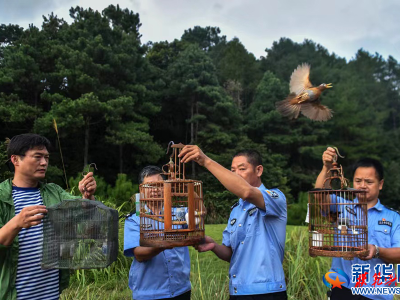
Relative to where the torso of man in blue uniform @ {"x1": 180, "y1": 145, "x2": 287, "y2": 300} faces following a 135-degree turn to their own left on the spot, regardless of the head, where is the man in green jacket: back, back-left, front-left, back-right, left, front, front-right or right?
back

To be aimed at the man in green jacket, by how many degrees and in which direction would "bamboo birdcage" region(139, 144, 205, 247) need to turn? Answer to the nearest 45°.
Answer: approximately 90° to its right

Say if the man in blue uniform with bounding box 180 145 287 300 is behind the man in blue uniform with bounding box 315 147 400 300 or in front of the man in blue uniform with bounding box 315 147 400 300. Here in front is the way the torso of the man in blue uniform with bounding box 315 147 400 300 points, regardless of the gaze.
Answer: in front

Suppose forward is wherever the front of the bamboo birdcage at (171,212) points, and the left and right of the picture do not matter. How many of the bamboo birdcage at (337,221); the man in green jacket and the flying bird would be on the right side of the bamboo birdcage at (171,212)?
1

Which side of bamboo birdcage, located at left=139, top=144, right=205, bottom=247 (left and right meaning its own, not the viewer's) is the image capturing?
front

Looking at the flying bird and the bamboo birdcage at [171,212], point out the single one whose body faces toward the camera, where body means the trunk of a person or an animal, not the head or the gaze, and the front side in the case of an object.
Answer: the bamboo birdcage

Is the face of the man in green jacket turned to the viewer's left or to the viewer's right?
to the viewer's right

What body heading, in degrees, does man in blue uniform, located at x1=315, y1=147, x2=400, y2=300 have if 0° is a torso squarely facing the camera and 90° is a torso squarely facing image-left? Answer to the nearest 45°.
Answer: approximately 45°

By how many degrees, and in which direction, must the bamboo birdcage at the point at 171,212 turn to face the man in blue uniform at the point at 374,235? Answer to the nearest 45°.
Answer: approximately 90° to its left

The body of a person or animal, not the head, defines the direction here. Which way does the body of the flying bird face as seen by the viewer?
to the viewer's right

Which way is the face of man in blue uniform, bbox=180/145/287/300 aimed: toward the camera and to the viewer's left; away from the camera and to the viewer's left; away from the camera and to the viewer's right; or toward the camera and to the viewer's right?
toward the camera and to the viewer's left

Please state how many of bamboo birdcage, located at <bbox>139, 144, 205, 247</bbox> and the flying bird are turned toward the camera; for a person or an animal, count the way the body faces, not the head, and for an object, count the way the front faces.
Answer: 1

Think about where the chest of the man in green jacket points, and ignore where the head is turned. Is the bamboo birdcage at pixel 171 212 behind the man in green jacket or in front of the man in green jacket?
in front

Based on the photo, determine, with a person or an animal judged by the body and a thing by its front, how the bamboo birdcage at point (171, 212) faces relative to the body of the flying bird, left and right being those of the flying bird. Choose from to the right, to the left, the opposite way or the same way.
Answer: to the right

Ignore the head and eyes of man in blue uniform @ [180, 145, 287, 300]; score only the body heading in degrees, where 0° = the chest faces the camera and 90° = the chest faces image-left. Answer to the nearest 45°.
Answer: approximately 45°
